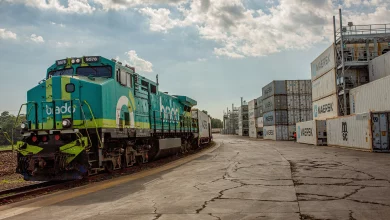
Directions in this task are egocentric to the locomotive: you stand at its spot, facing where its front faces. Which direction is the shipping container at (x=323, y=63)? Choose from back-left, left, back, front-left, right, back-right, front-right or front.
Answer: back

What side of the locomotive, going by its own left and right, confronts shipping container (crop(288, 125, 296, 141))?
back

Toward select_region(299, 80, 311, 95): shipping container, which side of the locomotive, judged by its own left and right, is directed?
back

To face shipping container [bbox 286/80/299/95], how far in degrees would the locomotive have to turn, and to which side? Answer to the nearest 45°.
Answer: approximately 180°

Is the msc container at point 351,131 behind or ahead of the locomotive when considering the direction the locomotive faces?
behind

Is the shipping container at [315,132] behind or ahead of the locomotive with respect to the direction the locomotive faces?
behind

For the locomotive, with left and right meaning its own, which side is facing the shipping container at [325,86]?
back

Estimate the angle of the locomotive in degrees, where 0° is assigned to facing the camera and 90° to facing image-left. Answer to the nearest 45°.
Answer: approximately 45°
